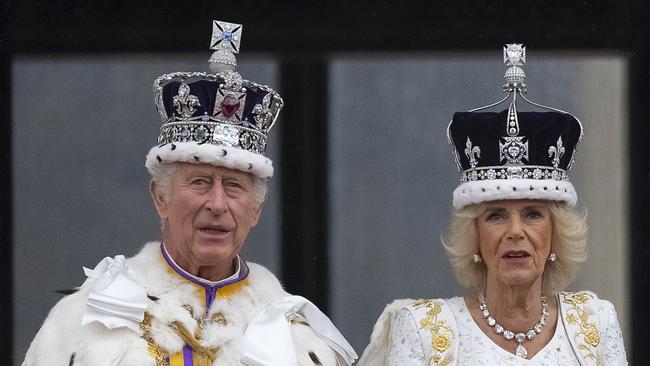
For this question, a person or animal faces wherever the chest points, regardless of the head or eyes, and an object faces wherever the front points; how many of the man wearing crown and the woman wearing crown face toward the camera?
2

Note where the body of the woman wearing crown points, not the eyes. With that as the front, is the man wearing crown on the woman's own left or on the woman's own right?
on the woman's own right

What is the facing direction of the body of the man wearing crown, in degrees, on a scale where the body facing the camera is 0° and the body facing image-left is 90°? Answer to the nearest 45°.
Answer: approximately 0°

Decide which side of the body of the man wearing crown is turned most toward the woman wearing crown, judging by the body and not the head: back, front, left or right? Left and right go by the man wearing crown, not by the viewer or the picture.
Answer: left
